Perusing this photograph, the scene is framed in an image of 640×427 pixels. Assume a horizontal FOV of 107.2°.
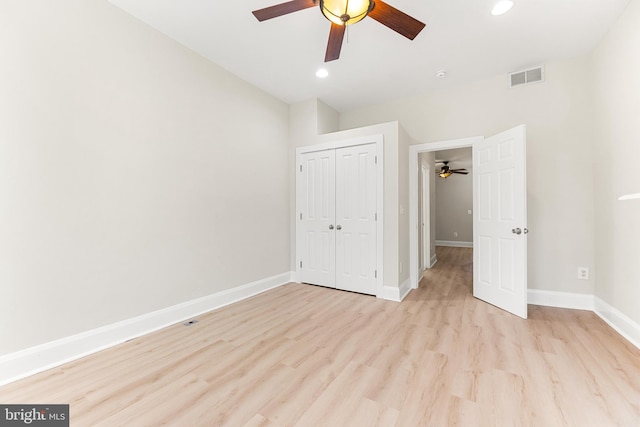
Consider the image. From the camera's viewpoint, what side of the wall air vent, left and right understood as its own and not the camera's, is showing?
front

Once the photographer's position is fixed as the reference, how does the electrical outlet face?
facing the viewer

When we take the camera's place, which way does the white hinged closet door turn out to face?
facing the viewer and to the left of the viewer

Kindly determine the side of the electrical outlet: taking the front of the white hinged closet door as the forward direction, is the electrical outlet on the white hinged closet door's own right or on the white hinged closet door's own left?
on the white hinged closet door's own left

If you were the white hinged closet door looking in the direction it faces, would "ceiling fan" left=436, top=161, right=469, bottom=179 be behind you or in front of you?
behind

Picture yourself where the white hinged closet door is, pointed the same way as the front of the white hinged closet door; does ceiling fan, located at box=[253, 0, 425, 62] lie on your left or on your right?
on your left

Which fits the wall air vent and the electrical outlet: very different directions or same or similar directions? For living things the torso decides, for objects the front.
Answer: same or similar directions

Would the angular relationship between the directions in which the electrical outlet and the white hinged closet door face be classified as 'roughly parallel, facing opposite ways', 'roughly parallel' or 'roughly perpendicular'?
roughly parallel

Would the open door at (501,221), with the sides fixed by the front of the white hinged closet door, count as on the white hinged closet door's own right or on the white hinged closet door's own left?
on the white hinged closet door's own left

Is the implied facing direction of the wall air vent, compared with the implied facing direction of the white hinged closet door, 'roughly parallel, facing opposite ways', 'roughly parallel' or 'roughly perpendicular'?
roughly parallel
